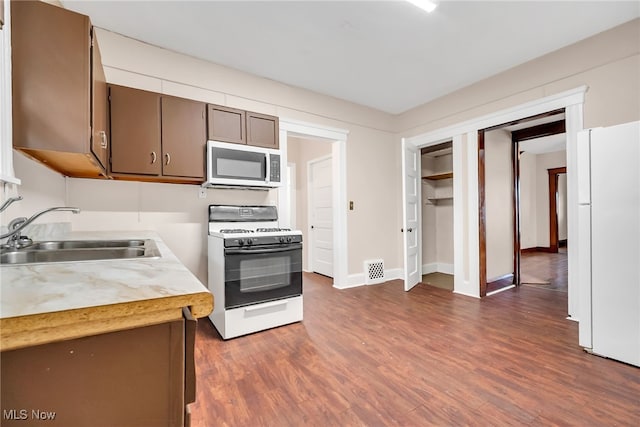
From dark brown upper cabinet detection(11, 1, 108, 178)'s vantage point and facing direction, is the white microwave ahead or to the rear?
ahead

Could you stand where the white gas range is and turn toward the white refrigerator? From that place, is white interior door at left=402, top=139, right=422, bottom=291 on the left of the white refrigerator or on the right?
left

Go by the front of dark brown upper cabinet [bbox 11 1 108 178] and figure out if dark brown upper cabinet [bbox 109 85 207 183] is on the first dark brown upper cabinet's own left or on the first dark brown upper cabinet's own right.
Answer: on the first dark brown upper cabinet's own left

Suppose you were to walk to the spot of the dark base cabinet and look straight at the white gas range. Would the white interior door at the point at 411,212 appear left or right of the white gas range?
right

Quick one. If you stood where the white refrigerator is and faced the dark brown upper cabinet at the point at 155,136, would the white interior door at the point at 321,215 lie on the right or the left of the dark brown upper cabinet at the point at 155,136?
right

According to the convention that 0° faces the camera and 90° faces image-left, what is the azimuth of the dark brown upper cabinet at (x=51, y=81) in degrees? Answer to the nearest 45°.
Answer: approximately 270°
